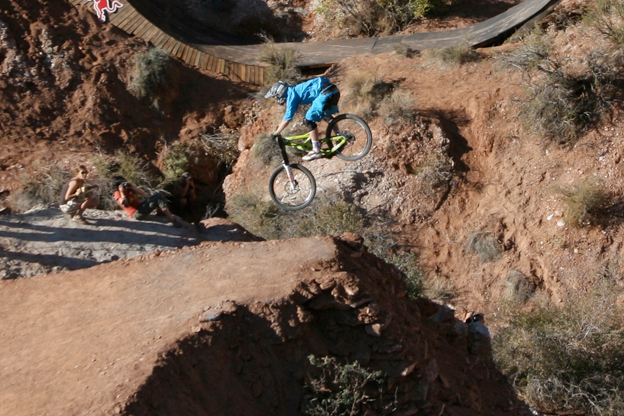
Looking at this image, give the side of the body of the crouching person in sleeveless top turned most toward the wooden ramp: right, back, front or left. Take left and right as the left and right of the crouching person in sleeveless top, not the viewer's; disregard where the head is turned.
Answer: left

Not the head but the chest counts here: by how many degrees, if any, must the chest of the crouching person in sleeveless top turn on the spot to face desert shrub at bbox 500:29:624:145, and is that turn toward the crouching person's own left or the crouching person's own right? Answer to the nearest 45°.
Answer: approximately 45° to the crouching person's own left

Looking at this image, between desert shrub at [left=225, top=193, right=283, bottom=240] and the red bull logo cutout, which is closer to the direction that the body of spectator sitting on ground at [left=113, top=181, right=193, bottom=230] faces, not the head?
the desert shrub

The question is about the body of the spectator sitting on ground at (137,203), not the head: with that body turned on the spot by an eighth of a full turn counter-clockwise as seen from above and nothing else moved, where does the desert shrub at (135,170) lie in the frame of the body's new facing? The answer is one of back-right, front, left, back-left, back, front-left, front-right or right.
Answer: front-left

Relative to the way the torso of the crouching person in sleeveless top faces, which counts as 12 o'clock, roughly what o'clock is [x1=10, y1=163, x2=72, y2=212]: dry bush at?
The dry bush is roughly at 7 o'clock from the crouching person in sleeveless top.

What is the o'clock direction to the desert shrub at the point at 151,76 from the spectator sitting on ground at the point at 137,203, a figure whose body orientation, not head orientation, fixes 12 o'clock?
The desert shrub is roughly at 9 o'clock from the spectator sitting on ground.

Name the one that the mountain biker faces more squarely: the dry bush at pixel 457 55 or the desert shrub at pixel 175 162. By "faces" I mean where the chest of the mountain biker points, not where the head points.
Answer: the desert shrub

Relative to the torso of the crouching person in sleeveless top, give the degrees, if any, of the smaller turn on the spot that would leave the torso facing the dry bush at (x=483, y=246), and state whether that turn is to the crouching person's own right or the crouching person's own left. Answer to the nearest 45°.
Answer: approximately 45° to the crouching person's own left

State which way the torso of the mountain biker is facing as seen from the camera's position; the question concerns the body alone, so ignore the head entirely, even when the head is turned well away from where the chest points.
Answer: to the viewer's left

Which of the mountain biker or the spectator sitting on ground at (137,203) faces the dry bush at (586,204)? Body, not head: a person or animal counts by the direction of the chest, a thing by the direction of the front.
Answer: the spectator sitting on ground

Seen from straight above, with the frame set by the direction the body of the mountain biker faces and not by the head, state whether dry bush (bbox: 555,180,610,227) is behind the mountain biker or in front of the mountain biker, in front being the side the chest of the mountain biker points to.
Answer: behind

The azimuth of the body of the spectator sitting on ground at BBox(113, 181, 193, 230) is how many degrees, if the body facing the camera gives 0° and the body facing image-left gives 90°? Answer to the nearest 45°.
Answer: approximately 270°
